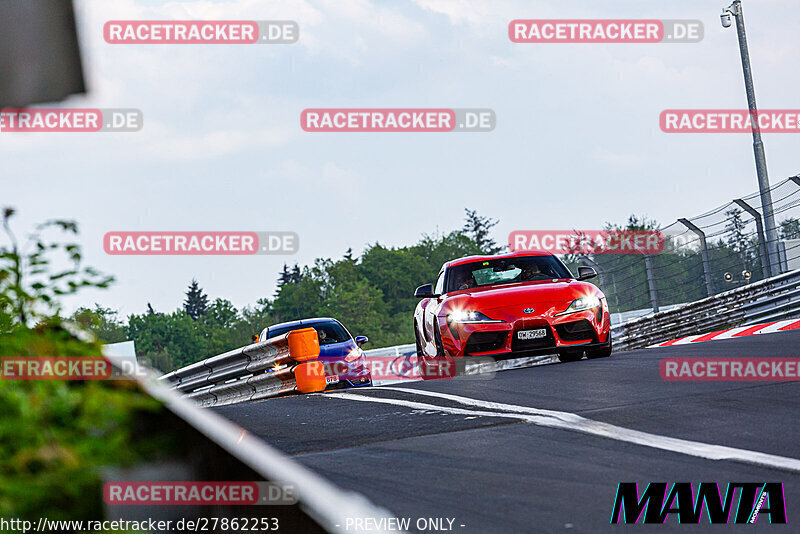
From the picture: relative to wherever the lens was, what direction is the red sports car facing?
facing the viewer

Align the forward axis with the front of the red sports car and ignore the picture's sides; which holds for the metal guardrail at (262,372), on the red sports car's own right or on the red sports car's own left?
on the red sports car's own right

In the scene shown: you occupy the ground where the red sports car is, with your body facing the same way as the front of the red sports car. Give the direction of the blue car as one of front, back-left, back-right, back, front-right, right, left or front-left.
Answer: back-right

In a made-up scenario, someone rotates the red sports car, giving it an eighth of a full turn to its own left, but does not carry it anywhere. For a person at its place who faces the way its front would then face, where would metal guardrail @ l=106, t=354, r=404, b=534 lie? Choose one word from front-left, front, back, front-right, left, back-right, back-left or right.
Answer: front-right

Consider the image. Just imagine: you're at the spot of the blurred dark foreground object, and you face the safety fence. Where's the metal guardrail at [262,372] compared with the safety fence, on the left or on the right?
left

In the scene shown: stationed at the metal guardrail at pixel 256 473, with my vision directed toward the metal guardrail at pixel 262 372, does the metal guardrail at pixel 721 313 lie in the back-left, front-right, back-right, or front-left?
front-right

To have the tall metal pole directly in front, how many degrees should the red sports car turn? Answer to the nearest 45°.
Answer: approximately 135° to its left

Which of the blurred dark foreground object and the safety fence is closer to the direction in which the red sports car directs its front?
the blurred dark foreground object

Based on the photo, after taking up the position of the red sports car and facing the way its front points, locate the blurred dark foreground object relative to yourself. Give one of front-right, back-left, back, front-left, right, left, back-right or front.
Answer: front-right
